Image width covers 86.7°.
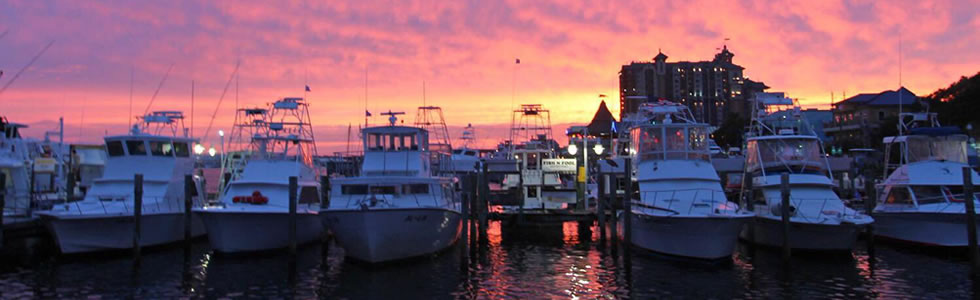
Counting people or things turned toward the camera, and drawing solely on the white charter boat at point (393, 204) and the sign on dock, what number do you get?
2

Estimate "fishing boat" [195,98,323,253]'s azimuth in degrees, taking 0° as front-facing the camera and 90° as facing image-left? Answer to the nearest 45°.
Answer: approximately 45°

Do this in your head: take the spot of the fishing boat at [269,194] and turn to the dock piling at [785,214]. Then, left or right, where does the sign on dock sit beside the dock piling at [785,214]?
left

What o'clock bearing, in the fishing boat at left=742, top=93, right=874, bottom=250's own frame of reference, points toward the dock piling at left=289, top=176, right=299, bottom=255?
The dock piling is roughly at 3 o'clock from the fishing boat.

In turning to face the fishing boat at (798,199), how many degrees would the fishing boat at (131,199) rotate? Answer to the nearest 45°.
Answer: approximately 90° to its left

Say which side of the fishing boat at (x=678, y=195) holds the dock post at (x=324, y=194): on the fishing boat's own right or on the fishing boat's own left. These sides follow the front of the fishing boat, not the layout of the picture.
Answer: on the fishing boat's own right

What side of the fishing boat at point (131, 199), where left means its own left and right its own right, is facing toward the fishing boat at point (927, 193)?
left

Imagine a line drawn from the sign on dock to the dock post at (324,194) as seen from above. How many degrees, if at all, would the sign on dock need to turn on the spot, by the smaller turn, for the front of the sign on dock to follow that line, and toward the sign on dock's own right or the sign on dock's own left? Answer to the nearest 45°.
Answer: approximately 45° to the sign on dock's own right
